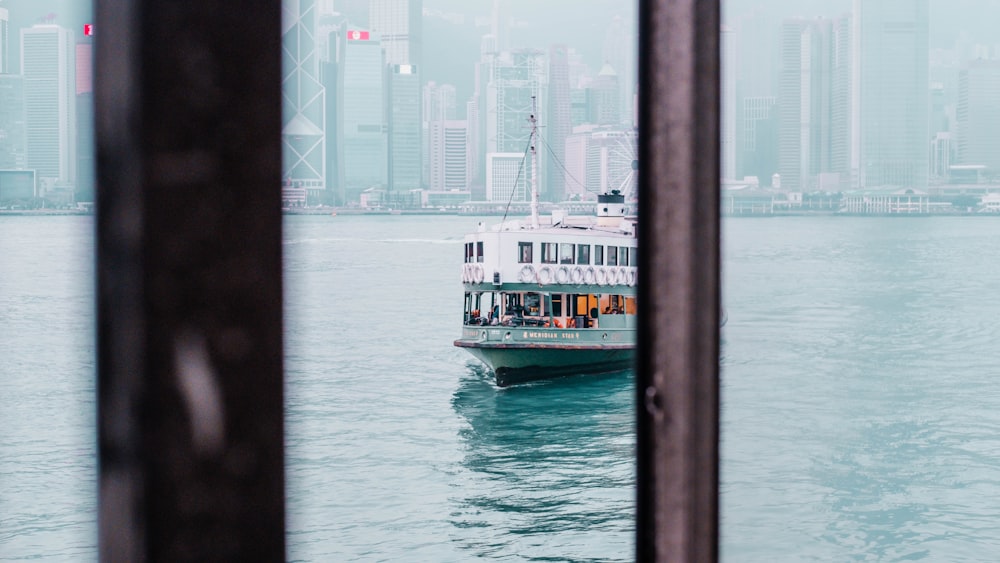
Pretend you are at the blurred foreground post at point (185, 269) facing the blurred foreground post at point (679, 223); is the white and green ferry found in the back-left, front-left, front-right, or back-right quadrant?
front-left
